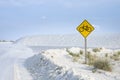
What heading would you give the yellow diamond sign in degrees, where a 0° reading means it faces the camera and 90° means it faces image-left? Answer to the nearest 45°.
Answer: approximately 0°
